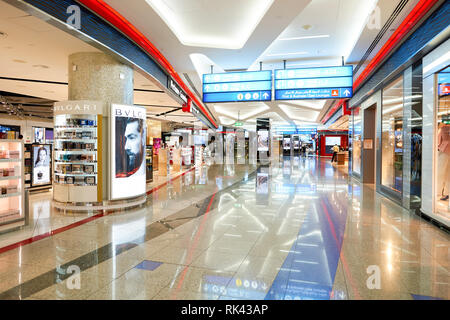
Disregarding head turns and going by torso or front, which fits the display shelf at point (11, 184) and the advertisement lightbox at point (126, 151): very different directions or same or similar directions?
same or similar directions

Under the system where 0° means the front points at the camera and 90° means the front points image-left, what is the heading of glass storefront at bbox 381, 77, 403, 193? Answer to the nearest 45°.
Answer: approximately 90°

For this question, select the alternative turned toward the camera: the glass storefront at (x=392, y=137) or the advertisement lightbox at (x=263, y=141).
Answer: the advertisement lightbox

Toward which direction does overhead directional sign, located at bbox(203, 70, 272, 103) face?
toward the camera

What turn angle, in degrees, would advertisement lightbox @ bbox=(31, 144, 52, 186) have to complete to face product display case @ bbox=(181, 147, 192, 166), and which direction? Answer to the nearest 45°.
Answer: approximately 135° to its left

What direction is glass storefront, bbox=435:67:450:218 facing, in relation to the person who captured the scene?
facing to the left of the viewer

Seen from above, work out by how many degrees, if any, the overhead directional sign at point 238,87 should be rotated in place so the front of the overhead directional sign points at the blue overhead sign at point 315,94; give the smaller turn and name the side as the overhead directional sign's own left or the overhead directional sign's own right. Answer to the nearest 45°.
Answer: approximately 90° to the overhead directional sign's own left

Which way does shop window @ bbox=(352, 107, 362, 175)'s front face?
to the viewer's left

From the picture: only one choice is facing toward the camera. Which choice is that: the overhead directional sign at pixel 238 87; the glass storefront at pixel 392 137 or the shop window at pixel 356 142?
the overhead directional sign

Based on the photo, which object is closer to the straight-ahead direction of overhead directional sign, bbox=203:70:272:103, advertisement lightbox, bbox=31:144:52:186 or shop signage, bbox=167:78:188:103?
the advertisement lightbox

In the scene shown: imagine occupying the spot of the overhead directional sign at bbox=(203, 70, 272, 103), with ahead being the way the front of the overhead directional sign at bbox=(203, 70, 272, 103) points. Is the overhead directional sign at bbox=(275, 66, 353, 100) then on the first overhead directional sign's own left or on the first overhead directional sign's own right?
on the first overhead directional sign's own left

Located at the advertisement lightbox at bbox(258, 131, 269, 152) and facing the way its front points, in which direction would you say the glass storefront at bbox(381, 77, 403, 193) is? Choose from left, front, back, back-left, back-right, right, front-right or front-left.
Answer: front

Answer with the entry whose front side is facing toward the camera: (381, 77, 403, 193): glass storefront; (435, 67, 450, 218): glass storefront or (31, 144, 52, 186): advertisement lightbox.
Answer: the advertisement lightbox
